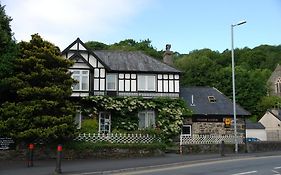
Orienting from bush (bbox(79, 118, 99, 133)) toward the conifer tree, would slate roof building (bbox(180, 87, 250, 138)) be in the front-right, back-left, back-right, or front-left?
back-left

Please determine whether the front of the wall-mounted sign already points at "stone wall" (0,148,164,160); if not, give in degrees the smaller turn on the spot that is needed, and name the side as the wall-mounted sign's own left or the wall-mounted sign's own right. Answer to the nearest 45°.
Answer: approximately 45° to the wall-mounted sign's own right

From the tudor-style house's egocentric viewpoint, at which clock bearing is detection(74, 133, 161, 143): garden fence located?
The garden fence is roughly at 12 o'clock from the tudor-style house.

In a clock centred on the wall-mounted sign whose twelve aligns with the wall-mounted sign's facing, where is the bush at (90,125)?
The bush is roughly at 2 o'clock from the wall-mounted sign.

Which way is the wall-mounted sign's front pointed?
toward the camera

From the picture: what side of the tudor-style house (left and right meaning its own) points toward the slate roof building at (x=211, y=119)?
left

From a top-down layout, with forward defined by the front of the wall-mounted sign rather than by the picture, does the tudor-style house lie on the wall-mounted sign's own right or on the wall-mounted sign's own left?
on the wall-mounted sign's own right

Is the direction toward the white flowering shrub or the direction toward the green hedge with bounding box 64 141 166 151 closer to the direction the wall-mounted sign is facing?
the green hedge

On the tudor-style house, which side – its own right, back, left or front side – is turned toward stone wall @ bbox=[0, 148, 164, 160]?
front

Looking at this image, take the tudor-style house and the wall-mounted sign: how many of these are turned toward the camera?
2

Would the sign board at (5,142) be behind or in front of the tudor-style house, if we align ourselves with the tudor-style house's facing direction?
in front

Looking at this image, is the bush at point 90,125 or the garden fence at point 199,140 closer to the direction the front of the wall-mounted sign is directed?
the garden fence

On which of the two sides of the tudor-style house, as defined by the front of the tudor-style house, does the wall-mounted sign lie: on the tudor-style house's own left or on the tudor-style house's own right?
on the tudor-style house's own left

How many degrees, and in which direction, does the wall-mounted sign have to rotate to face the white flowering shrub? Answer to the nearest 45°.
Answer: approximately 45° to its right
